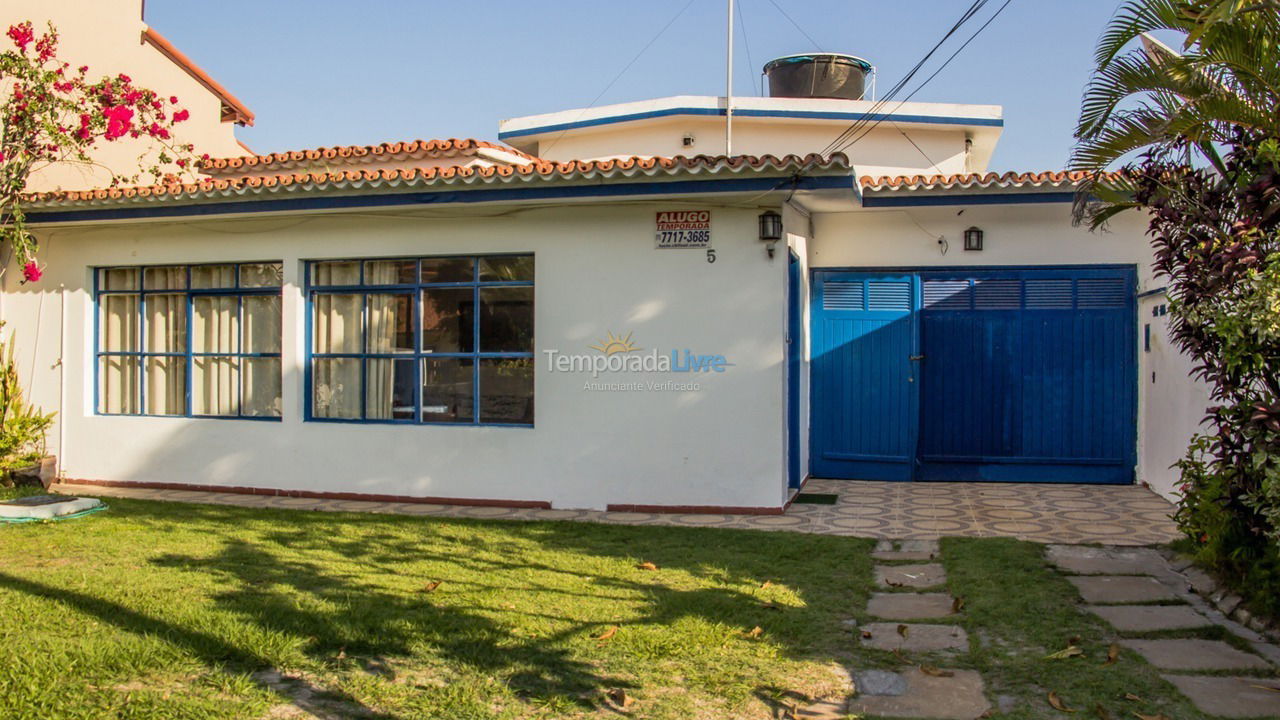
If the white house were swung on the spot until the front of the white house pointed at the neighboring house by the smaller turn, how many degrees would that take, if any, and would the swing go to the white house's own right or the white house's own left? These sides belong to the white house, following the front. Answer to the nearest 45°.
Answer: approximately 135° to the white house's own right

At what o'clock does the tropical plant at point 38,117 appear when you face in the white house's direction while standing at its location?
The tropical plant is roughly at 3 o'clock from the white house.

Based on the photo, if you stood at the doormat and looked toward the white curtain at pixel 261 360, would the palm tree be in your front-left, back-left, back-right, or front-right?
back-left

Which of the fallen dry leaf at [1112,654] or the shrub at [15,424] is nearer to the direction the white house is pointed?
the fallen dry leaf

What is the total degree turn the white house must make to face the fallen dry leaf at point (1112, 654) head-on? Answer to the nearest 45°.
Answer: approximately 45° to its left

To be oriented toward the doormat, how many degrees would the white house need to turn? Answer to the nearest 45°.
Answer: approximately 90° to its left

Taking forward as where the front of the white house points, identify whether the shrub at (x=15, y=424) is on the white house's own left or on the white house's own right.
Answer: on the white house's own right

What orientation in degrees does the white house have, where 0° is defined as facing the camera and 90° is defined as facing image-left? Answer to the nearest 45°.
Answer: approximately 0°

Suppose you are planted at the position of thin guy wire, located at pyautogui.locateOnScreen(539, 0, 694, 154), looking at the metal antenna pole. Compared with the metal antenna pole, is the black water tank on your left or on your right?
left

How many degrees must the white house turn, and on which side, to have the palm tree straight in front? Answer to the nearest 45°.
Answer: approximately 45° to its left
